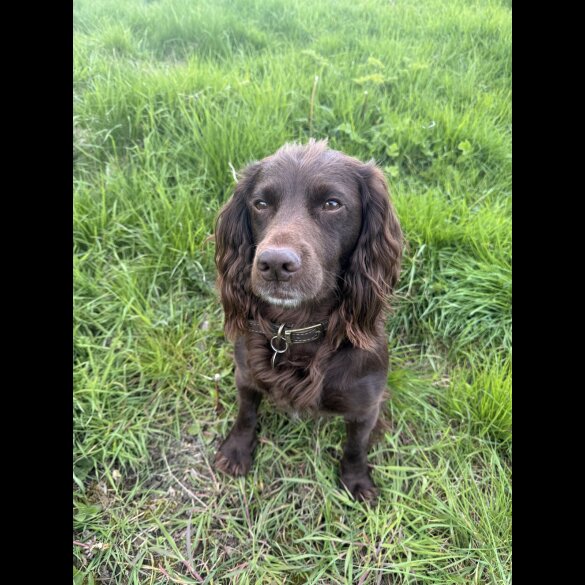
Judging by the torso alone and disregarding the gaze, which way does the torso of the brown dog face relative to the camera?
toward the camera
